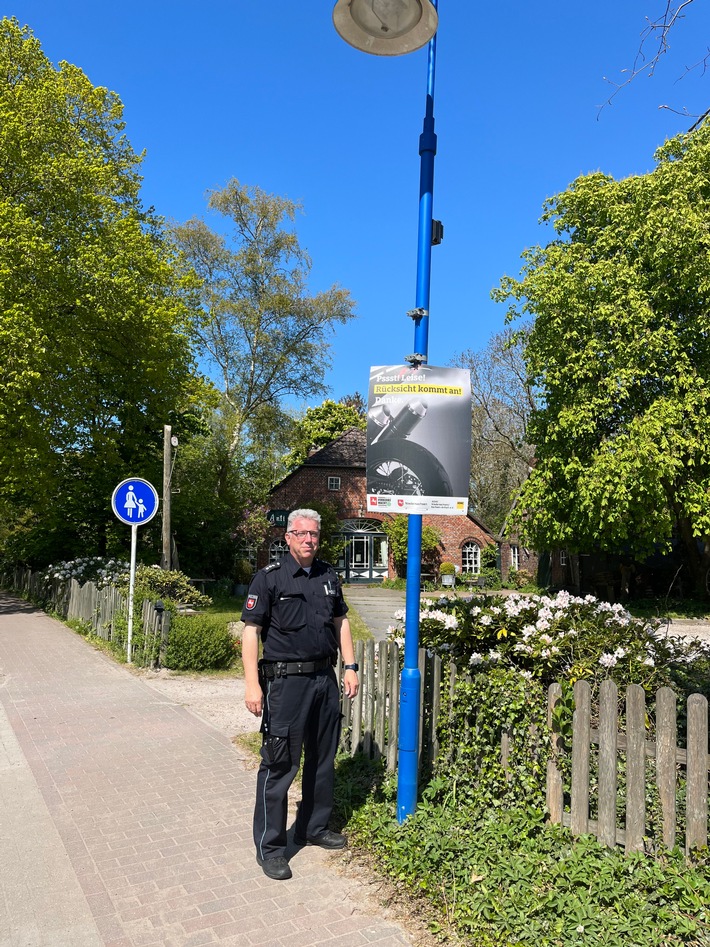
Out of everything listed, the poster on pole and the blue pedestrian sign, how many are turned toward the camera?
2

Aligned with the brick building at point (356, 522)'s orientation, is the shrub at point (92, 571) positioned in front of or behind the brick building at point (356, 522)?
in front

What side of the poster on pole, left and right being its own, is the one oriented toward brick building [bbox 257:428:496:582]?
back

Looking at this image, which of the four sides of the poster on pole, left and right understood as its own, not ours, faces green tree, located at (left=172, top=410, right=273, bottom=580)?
back

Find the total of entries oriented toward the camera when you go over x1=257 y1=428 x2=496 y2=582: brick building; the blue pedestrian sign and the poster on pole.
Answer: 3

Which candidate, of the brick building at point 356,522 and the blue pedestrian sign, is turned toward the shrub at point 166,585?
the brick building

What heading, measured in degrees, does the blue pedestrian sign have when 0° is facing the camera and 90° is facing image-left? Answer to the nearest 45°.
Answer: approximately 0°

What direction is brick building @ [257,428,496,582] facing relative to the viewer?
toward the camera

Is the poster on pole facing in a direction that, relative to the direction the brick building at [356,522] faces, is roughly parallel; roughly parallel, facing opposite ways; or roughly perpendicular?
roughly parallel

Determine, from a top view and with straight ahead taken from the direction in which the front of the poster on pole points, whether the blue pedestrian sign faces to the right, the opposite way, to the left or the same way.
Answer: the same way

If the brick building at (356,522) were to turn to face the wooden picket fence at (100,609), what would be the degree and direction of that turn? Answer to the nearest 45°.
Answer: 0° — it already faces it

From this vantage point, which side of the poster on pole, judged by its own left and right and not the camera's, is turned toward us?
front

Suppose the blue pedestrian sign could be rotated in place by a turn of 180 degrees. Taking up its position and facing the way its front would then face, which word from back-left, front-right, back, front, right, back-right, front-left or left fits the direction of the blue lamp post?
back

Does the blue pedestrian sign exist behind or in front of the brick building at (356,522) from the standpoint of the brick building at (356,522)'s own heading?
in front

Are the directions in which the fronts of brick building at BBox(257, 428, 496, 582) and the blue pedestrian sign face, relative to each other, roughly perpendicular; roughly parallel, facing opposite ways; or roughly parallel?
roughly parallel

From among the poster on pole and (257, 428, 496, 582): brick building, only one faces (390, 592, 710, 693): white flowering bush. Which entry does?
the brick building
